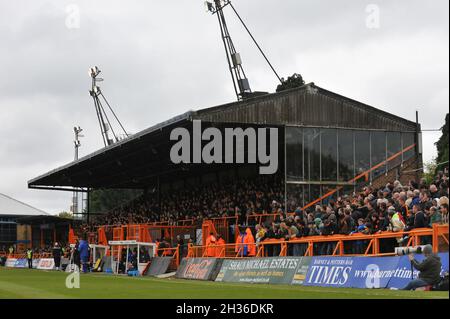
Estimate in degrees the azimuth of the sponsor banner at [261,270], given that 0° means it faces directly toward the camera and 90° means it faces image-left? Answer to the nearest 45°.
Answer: approximately 45°

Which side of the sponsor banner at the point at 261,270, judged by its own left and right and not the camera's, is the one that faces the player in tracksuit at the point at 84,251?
right

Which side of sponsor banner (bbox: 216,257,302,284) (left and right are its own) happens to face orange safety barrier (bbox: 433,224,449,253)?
left

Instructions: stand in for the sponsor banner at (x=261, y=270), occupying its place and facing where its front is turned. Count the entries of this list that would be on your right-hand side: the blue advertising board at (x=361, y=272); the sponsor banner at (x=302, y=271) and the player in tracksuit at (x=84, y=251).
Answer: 1

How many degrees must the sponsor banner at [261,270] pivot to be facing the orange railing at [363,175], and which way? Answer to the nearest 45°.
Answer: approximately 135° to its right

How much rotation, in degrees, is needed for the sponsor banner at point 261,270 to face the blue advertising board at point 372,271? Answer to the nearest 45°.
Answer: approximately 90° to its left

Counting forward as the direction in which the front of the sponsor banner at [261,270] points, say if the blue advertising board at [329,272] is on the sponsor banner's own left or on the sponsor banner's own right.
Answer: on the sponsor banner's own left

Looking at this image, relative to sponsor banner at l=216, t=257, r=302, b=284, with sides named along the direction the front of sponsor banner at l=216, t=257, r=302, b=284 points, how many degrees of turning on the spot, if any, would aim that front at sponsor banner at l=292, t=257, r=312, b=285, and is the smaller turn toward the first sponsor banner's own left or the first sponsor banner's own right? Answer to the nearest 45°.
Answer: approximately 90° to the first sponsor banner's own left

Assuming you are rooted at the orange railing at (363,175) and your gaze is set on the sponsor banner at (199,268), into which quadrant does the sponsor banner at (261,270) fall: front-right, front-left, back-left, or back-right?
front-left

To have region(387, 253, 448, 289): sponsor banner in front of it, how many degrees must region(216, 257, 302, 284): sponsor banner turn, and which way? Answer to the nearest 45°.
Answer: approximately 90° to its left

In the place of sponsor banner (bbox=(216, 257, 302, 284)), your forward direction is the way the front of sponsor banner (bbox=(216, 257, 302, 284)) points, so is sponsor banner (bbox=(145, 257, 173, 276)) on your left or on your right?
on your right

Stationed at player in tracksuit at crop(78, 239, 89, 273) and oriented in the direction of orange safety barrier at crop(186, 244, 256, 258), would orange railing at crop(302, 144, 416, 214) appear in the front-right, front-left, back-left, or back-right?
front-left
